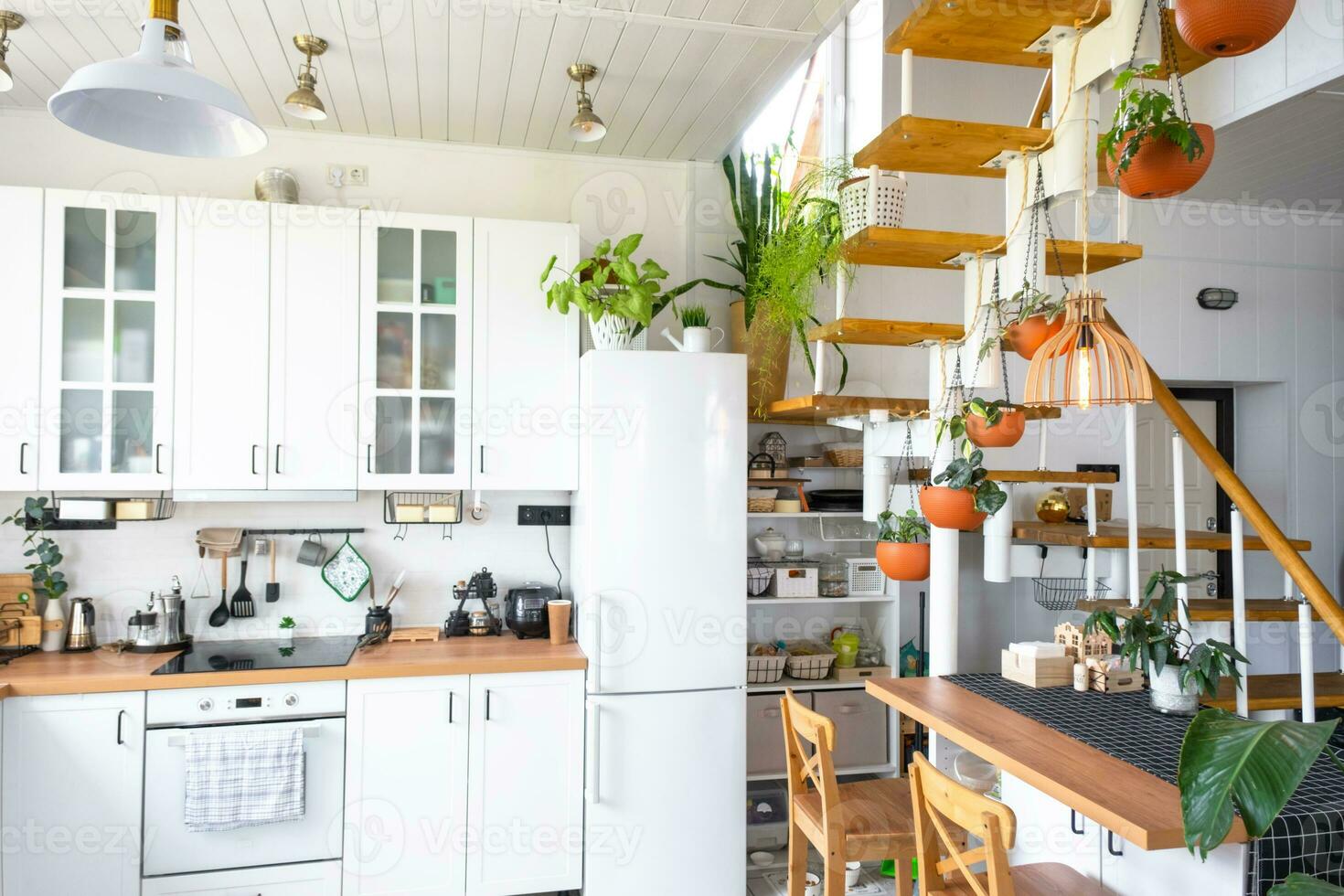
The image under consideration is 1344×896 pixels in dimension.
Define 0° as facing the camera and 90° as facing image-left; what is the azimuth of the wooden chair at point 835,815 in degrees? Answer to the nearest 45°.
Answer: approximately 225°

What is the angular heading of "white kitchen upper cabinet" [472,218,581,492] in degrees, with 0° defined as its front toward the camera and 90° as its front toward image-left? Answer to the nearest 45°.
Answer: approximately 0°

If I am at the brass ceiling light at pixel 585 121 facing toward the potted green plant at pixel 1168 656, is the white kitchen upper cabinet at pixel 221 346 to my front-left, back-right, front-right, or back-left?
back-right

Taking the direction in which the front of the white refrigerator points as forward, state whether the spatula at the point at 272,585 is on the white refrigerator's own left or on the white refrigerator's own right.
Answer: on the white refrigerator's own right

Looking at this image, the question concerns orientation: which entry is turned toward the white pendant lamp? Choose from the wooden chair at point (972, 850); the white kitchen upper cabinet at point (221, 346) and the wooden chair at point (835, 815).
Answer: the white kitchen upper cabinet
